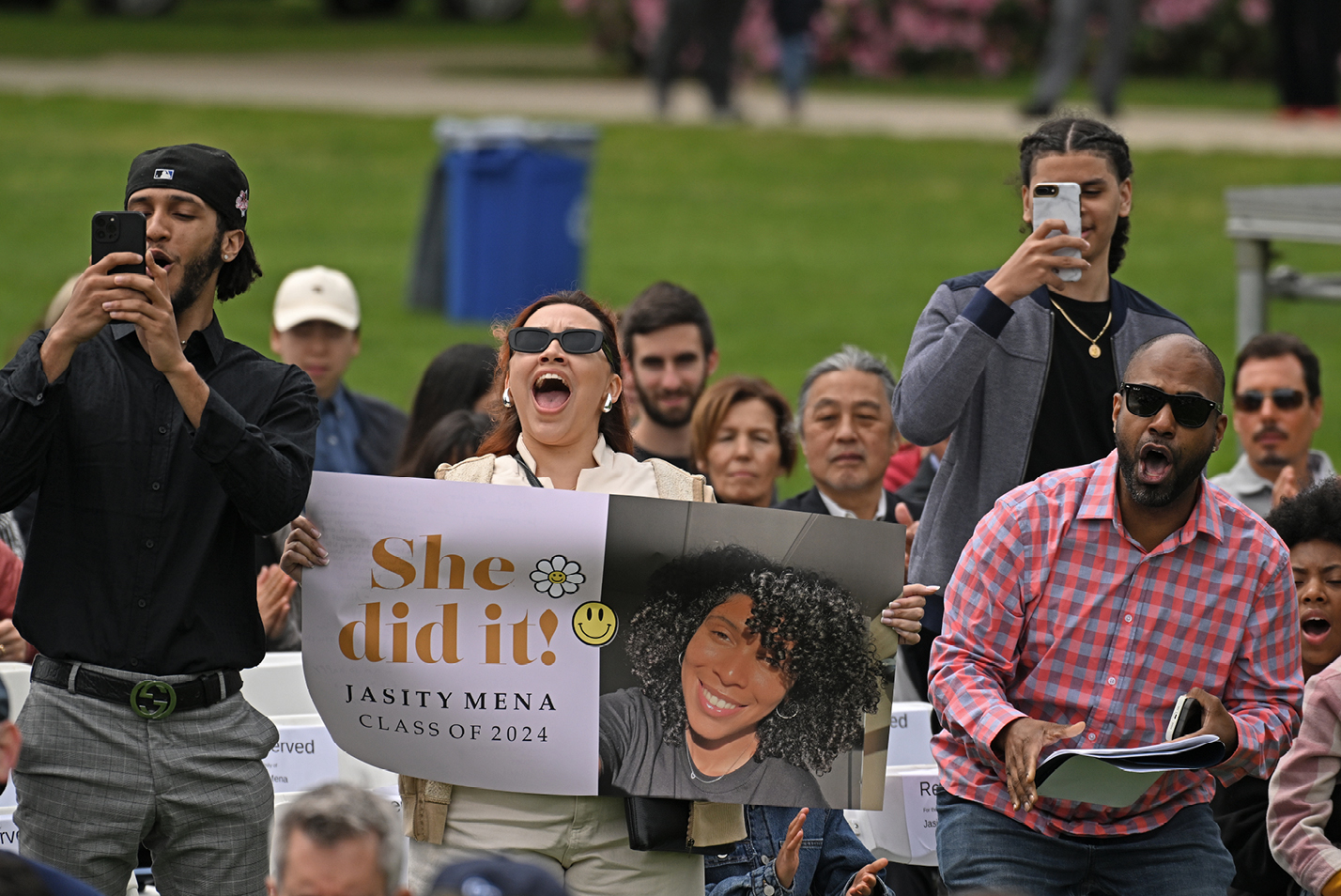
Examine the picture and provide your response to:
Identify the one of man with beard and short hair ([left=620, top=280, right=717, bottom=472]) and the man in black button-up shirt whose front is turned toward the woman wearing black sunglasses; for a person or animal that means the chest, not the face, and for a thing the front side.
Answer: the man with beard and short hair

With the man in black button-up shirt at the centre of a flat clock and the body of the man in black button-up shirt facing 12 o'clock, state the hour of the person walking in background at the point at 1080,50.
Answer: The person walking in background is roughly at 7 o'clock from the man in black button-up shirt.

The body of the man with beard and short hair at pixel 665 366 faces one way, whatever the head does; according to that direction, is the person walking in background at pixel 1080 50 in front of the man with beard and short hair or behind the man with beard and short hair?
behind

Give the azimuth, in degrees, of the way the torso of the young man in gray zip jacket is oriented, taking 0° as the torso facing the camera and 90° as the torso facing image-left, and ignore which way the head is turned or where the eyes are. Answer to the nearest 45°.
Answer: approximately 0°

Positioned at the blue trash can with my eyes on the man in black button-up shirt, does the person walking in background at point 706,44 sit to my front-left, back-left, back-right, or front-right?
back-left

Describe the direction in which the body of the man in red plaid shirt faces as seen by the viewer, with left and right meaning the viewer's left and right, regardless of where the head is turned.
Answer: facing the viewer

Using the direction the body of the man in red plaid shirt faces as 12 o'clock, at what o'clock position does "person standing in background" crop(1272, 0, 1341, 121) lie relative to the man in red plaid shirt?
The person standing in background is roughly at 6 o'clock from the man in red plaid shirt.

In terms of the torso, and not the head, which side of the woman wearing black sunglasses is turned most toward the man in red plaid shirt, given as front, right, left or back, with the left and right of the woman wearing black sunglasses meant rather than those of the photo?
left

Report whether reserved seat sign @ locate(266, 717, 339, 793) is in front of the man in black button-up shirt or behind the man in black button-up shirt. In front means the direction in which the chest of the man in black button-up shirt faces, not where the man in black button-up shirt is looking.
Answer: behind

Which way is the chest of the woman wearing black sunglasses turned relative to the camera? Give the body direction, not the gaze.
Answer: toward the camera

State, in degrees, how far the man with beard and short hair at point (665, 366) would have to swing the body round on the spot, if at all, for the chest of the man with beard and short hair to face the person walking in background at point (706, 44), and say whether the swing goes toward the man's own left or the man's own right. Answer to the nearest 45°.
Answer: approximately 180°

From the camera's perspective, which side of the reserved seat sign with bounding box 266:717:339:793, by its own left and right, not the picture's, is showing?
front

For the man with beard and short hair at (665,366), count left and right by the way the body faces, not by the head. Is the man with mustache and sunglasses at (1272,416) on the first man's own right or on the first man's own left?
on the first man's own left
